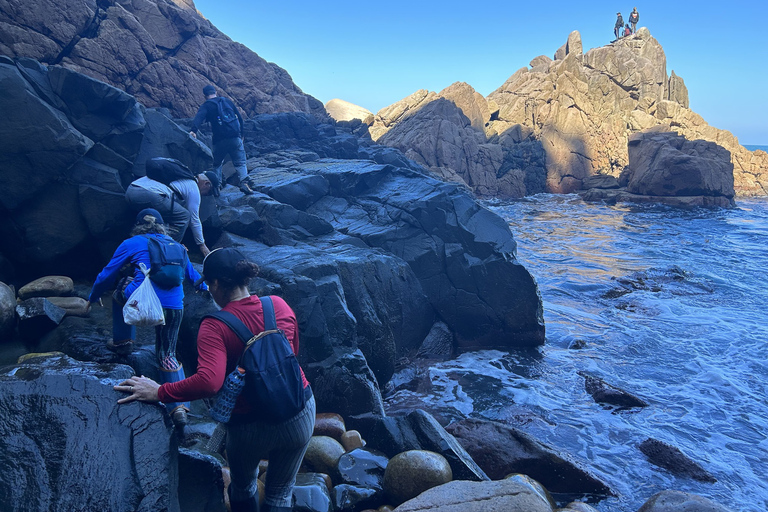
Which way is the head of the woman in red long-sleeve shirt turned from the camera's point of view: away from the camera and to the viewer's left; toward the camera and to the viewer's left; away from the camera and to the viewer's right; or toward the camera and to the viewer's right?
away from the camera and to the viewer's left

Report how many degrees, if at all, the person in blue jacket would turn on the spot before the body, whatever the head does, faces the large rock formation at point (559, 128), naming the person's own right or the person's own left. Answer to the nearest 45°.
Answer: approximately 45° to the person's own right

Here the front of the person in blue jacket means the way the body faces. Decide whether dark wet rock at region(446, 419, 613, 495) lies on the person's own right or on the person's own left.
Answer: on the person's own right

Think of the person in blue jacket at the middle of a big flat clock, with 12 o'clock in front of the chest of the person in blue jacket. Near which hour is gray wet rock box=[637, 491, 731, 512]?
The gray wet rock is roughly at 4 o'clock from the person in blue jacket.

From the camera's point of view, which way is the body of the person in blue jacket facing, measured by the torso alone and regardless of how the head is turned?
away from the camera

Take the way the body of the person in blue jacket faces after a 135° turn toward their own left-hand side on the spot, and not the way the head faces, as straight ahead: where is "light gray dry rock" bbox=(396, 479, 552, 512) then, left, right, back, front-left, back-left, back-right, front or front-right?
left

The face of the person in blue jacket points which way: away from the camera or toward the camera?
away from the camera

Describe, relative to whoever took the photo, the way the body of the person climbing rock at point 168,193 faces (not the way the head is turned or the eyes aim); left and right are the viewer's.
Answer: facing to the right of the viewer
